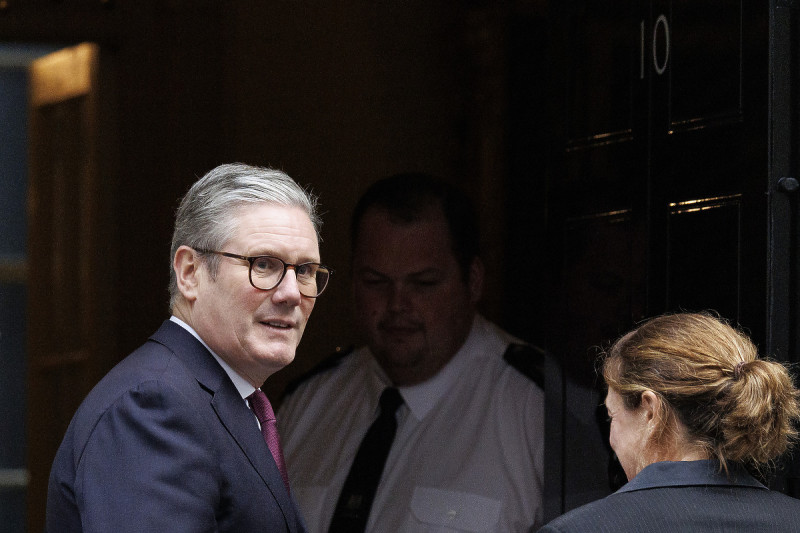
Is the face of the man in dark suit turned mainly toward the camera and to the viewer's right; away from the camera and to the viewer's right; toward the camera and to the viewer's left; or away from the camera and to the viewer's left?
toward the camera and to the viewer's right

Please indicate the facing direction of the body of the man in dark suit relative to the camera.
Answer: to the viewer's right

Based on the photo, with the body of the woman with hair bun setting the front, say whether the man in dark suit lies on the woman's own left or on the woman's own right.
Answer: on the woman's own left

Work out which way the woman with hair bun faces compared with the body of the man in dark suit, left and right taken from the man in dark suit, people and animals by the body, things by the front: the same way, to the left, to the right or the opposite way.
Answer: to the left

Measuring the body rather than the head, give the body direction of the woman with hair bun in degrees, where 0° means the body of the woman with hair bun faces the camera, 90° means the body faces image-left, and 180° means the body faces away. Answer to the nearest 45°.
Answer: approximately 135°

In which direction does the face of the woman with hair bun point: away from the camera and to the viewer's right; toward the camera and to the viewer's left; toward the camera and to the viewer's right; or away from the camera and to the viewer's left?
away from the camera and to the viewer's left

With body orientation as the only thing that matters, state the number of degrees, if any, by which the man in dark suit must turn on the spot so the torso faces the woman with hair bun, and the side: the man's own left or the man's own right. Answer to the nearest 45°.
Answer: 0° — they already face them

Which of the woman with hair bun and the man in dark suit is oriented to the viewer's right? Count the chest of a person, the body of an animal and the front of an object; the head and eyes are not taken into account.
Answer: the man in dark suit

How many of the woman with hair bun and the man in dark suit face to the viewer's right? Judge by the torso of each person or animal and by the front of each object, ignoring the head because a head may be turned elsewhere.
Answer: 1
